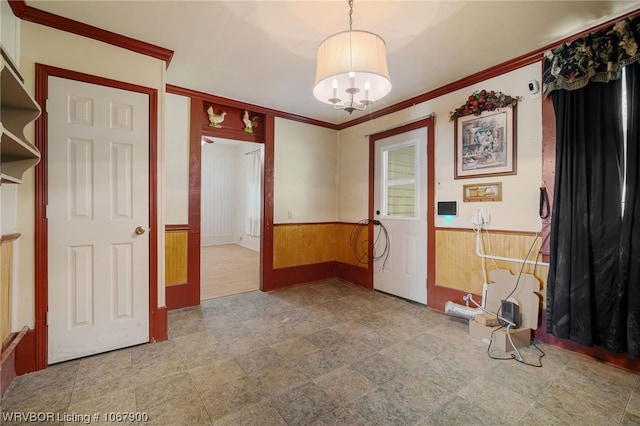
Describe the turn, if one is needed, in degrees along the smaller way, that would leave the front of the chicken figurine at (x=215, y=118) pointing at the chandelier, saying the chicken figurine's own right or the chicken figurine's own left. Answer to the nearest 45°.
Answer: approximately 90° to the chicken figurine's own right

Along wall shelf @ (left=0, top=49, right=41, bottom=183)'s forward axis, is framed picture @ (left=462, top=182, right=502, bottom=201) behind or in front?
in front

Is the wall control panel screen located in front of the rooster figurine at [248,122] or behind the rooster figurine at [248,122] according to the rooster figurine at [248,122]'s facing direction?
behind

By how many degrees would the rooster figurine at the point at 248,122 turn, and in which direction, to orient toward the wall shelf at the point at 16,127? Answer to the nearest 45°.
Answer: approximately 45° to its left

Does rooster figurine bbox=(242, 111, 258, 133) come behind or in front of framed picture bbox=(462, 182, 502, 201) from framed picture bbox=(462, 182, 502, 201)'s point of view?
in front

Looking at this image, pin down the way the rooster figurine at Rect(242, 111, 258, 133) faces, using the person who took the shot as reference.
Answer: facing to the left of the viewer

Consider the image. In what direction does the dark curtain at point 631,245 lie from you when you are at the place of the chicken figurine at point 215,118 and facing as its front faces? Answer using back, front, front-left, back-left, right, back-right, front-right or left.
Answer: front-right

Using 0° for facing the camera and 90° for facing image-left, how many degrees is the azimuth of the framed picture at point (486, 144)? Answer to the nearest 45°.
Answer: approximately 45°

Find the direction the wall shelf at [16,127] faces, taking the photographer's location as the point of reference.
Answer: facing the viewer and to the right of the viewer
